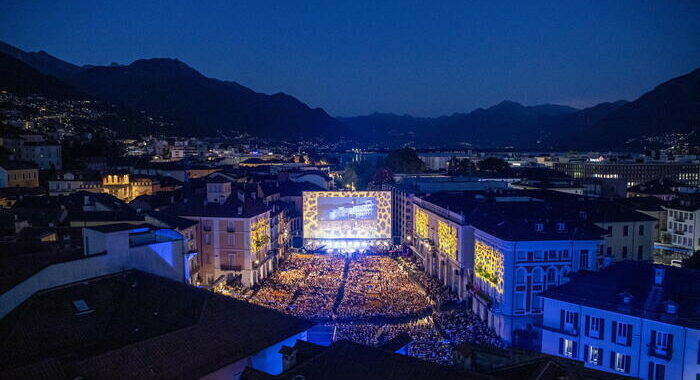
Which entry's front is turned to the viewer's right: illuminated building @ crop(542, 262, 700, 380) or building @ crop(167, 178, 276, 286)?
the building

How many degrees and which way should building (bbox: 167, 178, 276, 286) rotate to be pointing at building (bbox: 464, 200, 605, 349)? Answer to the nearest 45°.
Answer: approximately 45° to its right

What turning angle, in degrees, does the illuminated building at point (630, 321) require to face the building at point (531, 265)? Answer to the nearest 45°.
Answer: approximately 90° to its right

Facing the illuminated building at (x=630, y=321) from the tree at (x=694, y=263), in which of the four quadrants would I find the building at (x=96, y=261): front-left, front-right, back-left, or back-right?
front-right

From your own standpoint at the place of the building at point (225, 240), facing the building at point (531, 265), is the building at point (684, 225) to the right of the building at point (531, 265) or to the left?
left

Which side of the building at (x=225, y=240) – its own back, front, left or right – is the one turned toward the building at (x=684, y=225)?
front

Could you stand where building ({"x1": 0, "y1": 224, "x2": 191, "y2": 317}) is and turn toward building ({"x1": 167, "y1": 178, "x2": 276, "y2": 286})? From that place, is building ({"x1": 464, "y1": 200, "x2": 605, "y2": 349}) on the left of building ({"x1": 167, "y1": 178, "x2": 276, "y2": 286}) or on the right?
right

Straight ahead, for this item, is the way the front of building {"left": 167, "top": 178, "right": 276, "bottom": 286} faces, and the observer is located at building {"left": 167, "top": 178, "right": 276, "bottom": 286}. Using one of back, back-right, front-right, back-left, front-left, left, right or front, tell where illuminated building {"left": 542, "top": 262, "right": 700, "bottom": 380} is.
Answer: front-right

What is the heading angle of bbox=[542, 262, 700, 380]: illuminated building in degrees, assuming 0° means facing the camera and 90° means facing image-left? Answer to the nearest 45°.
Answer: approximately 45°

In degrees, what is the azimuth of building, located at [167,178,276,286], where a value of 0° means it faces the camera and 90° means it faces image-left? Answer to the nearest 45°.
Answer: approximately 270°

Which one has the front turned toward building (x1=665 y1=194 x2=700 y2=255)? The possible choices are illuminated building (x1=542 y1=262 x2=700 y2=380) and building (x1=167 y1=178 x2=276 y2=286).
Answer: building (x1=167 y1=178 x2=276 y2=286)

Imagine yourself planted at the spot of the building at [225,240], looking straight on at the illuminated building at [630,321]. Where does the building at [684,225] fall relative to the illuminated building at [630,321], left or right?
left
